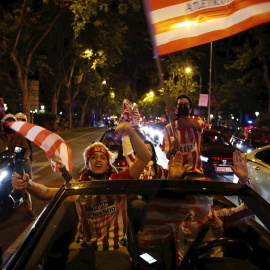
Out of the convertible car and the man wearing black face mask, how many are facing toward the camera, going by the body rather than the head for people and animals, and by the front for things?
2

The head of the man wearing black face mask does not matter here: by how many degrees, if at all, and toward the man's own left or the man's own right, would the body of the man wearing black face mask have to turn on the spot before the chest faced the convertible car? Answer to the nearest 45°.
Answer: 0° — they already face it

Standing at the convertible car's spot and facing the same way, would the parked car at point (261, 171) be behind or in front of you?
behind

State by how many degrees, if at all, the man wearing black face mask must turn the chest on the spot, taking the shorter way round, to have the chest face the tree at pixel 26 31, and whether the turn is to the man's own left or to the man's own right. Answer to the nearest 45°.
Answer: approximately 135° to the man's own right

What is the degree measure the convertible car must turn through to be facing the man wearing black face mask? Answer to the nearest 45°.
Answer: approximately 180°

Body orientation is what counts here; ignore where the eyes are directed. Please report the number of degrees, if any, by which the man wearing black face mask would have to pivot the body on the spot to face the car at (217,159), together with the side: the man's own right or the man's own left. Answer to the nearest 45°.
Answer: approximately 180°

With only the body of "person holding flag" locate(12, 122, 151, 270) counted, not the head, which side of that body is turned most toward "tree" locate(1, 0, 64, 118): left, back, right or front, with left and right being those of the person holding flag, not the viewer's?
back

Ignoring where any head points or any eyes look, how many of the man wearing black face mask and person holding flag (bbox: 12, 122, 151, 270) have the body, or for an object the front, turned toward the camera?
2

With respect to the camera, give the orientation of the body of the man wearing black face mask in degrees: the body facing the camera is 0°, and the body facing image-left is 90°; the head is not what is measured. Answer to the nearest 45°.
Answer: approximately 0°

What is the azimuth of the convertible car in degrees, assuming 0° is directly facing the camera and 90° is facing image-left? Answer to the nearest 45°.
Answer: approximately 0°
